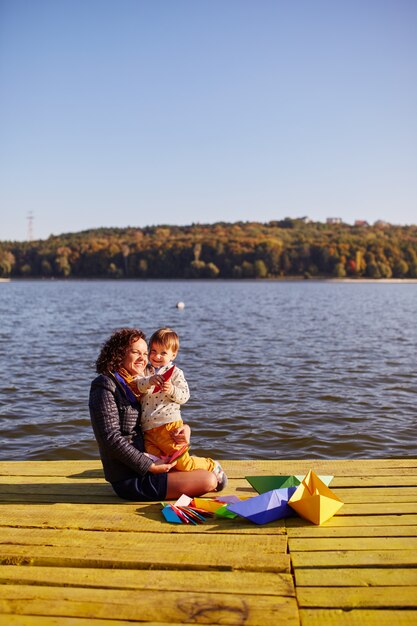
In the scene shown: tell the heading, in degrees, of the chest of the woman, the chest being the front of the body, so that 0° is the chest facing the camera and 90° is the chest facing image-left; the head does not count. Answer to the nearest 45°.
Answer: approximately 270°

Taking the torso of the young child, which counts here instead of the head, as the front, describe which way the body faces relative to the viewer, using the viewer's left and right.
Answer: facing the viewer and to the left of the viewer

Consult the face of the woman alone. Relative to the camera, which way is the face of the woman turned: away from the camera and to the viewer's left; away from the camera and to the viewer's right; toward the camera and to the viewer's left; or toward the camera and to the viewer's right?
toward the camera and to the viewer's right

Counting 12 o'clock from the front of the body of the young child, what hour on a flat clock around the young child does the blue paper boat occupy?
The blue paper boat is roughly at 9 o'clock from the young child.

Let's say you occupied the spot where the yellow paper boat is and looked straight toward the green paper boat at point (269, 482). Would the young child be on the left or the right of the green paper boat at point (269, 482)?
left

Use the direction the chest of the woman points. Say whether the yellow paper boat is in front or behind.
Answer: in front

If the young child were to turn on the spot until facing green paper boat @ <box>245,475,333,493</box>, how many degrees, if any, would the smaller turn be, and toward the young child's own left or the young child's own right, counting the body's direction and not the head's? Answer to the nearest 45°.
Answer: approximately 135° to the young child's own left
